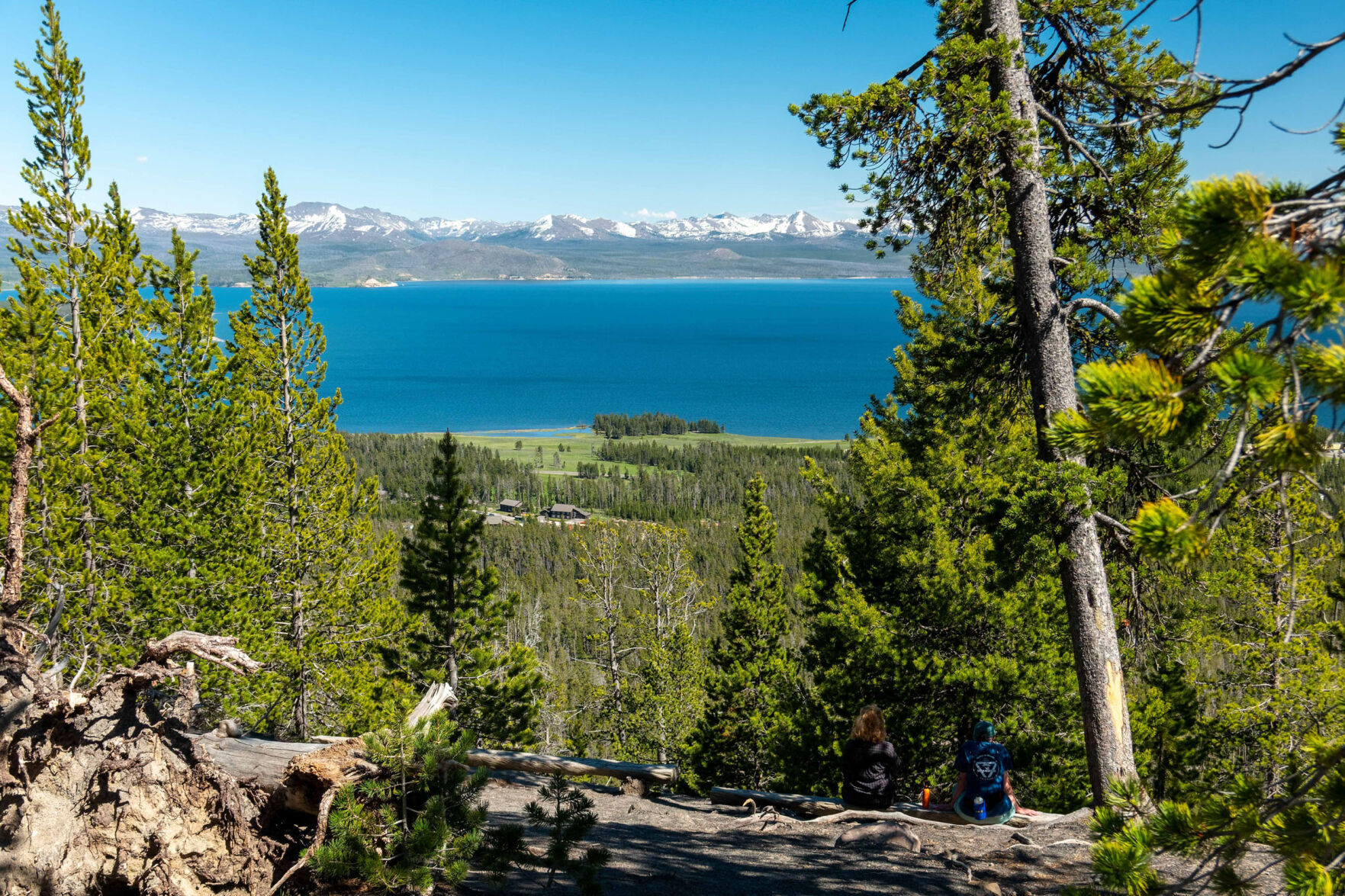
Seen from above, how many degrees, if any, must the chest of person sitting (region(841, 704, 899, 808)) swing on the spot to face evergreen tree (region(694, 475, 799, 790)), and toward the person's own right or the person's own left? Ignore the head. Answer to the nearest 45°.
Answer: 0° — they already face it

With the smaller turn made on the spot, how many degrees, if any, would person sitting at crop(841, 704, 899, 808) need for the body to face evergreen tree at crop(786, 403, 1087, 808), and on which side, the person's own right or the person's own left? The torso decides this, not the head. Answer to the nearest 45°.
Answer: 0° — they already face it

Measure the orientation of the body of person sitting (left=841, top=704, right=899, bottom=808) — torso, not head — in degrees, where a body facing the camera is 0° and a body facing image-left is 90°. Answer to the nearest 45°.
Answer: approximately 180°

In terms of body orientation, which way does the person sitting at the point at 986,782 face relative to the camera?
away from the camera

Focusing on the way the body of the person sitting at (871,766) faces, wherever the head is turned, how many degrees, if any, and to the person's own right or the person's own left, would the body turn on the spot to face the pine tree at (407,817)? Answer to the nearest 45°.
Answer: approximately 135° to the person's own left

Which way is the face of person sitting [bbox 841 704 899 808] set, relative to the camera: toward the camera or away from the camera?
away from the camera

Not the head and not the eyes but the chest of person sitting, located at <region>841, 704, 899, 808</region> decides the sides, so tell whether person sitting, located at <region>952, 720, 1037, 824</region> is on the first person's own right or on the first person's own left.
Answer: on the first person's own right

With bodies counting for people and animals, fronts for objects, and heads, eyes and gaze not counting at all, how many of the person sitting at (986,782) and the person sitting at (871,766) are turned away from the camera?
2
